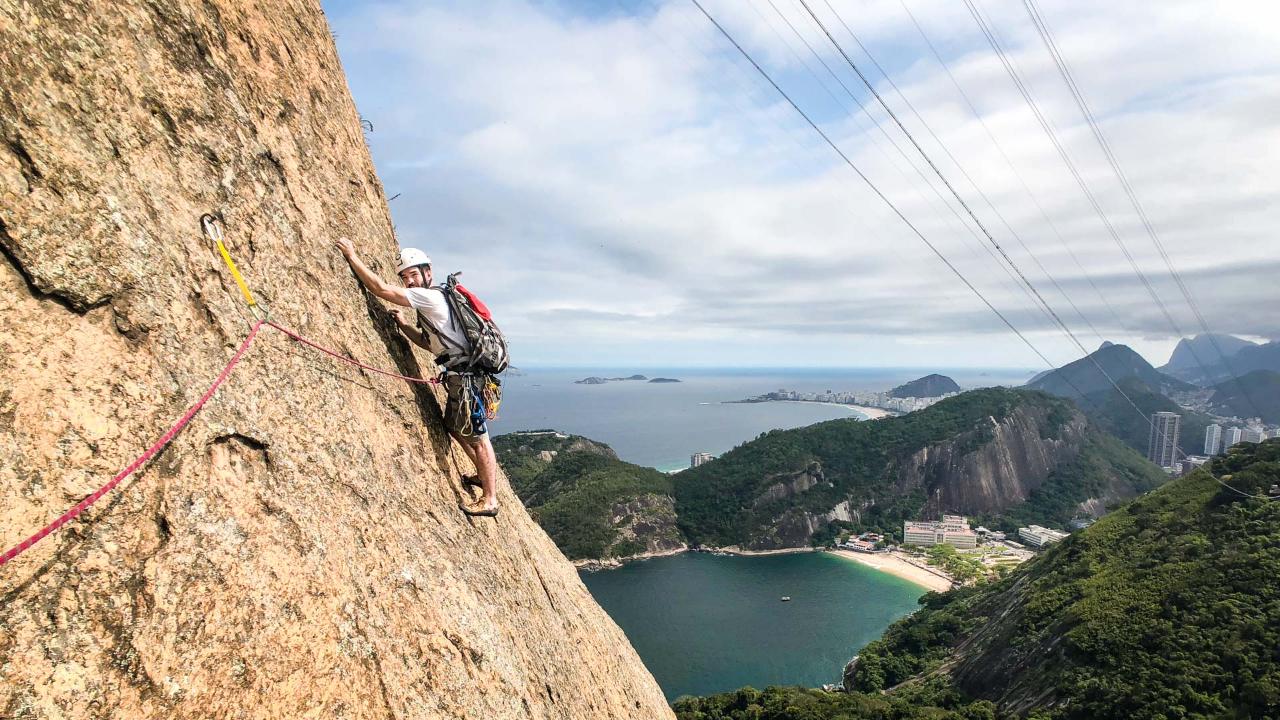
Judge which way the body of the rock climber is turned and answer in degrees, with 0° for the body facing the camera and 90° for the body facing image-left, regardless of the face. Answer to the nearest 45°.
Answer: approximately 90°
